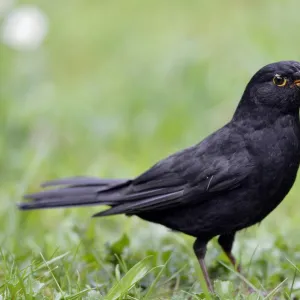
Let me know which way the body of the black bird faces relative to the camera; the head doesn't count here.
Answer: to the viewer's right
